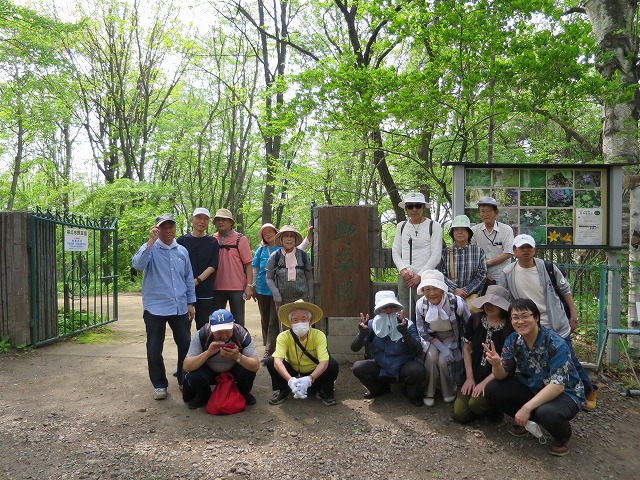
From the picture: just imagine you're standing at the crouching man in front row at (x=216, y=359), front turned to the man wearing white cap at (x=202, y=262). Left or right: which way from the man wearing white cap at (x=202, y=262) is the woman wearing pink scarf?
right

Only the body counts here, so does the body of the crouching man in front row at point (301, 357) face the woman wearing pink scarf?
no

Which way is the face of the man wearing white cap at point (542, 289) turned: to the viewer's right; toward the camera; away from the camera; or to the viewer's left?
toward the camera

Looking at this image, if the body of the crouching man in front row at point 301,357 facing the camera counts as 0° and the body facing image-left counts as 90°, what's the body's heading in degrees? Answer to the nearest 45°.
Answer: approximately 0°

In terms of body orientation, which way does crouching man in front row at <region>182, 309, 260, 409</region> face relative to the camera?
toward the camera

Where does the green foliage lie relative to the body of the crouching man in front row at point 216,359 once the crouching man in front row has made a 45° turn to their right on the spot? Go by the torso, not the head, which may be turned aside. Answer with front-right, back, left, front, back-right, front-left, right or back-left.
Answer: right

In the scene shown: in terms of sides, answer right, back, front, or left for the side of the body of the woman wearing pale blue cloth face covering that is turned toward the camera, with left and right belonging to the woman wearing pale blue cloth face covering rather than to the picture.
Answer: front

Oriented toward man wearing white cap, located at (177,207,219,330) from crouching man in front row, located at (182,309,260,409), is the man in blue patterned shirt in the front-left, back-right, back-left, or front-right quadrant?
back-right

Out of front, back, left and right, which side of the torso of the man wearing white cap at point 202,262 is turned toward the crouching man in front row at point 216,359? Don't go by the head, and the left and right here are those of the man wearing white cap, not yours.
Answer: front

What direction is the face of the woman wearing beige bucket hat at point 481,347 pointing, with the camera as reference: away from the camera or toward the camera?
toward the camera

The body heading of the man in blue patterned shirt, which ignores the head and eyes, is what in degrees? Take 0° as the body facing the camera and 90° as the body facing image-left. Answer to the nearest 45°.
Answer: approximately 45°

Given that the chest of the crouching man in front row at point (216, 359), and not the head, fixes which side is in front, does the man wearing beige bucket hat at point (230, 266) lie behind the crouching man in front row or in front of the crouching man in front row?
behind

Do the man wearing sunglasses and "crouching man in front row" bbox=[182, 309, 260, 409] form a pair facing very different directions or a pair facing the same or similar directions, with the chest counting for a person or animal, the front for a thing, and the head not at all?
same or similar directions

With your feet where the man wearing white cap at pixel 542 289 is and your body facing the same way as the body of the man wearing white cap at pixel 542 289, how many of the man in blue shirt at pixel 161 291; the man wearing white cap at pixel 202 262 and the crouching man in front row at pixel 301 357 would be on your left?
0

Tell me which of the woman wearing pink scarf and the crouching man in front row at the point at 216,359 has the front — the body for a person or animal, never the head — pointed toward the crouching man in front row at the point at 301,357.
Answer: the woman wearing pink scarf

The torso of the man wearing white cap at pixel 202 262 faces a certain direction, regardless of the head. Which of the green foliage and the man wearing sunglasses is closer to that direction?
the man wearing sunglasses

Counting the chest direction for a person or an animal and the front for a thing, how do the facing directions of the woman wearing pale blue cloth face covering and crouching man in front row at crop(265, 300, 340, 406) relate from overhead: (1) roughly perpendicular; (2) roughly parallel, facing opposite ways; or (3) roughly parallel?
roughly parallel

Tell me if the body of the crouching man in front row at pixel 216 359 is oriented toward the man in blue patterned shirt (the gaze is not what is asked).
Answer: no

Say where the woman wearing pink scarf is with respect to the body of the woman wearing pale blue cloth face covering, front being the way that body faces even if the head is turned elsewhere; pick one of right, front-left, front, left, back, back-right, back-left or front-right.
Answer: back-right
